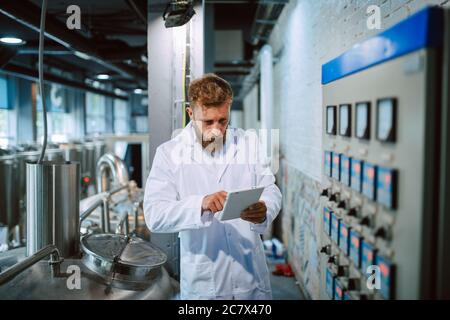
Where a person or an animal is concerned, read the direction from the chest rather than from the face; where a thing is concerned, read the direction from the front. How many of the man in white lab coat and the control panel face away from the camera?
0

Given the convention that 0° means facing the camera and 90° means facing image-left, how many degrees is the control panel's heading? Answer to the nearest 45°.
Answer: approximately 45°

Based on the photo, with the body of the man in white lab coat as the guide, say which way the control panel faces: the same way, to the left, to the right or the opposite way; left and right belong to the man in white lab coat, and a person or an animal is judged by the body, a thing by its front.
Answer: to the right

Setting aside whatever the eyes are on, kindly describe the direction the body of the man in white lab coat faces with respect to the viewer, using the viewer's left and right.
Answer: facing the viewer and to the right of the viewer

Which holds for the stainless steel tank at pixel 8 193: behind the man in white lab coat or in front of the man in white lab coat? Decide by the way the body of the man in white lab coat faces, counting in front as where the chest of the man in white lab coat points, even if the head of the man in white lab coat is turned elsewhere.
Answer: behind
